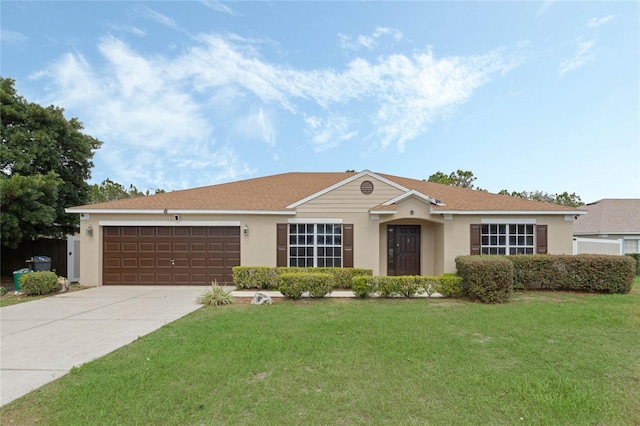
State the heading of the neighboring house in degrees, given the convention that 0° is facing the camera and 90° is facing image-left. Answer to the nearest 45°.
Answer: approximately 0°

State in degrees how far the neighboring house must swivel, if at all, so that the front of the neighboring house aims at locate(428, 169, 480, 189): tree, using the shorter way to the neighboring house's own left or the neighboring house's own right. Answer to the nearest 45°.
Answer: approximately 135° to the neighboring house's own right

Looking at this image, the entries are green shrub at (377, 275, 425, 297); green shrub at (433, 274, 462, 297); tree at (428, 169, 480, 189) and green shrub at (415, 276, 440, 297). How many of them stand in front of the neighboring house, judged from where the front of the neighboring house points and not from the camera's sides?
3

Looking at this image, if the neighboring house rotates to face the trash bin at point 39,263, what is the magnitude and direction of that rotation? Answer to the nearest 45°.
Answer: approximately 45° to its right
